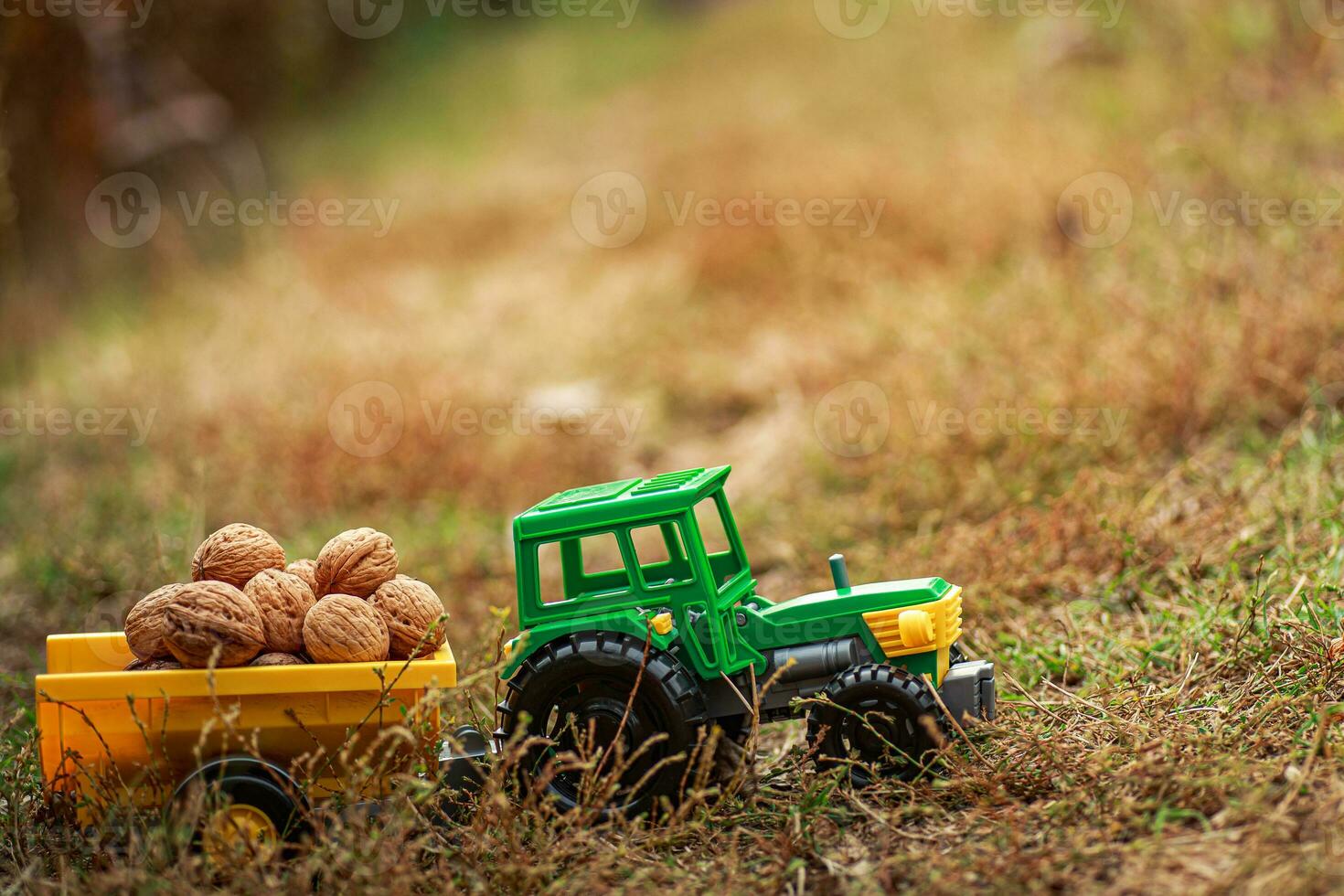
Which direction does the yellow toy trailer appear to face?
to the viewer's right

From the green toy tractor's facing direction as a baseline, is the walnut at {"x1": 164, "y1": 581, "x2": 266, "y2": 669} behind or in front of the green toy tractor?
behind

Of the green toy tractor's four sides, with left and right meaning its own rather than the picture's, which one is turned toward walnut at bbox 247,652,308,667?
back

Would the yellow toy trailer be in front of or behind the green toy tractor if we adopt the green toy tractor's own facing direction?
behind

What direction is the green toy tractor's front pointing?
to the viewer's right

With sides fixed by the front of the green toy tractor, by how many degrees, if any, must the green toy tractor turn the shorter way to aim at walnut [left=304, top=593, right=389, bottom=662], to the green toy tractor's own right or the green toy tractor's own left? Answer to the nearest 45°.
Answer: approximately 180°

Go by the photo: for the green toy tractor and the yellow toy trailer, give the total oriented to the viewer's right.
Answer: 2
